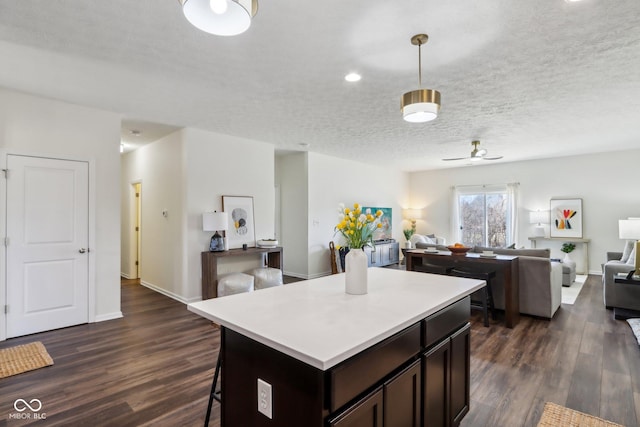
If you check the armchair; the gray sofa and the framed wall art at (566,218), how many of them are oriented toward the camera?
1

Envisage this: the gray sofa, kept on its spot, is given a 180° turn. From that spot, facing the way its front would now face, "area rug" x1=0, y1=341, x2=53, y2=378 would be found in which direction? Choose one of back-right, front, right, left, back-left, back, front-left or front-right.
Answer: front-right

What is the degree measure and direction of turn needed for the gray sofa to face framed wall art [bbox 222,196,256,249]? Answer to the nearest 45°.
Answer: approximately 90° to its left

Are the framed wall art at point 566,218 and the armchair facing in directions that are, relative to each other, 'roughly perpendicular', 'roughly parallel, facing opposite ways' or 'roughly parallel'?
roughly perpendicular

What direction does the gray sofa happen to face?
away from the camera

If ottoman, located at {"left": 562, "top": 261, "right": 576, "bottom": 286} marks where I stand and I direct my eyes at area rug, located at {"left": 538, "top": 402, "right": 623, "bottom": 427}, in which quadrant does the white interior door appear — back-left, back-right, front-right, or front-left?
front-right

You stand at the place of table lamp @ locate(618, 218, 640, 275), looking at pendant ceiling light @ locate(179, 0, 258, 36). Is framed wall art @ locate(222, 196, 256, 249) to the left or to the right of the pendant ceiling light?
right

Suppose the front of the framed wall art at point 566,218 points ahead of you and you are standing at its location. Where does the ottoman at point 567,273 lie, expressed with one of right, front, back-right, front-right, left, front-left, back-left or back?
front

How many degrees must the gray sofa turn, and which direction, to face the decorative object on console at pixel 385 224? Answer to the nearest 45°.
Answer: approximately 45° to its left

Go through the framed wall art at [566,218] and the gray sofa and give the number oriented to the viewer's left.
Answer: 0

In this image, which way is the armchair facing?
to the viewer's left

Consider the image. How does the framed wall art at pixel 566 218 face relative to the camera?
toward the camera

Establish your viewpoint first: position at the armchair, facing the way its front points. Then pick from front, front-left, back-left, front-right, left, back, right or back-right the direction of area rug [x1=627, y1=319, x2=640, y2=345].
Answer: left

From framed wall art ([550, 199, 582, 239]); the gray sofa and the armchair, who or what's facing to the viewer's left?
the armchair

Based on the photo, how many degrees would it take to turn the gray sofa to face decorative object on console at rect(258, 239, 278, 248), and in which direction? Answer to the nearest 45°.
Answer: approximately 90° to its left

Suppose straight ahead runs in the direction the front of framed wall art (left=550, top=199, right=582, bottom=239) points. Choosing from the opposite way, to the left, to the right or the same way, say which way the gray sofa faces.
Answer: the opposite way

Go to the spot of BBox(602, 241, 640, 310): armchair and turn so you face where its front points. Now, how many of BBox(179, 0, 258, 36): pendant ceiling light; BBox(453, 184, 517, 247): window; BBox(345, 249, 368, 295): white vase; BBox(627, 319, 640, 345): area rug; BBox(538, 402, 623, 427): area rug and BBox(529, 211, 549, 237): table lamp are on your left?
4

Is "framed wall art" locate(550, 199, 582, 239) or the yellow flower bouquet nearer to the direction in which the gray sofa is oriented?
the framed wall art

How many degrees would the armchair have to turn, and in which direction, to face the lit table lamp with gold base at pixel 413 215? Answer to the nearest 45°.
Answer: approximately 45° to its right

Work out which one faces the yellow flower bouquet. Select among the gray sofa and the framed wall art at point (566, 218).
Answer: the framed wall art
